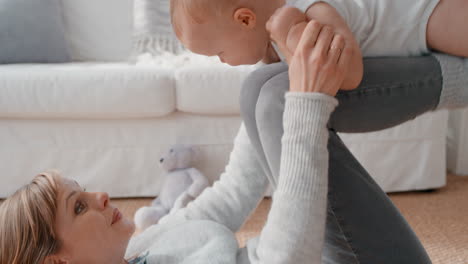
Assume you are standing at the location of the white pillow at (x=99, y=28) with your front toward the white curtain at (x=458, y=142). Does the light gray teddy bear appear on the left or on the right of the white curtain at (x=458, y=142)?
right

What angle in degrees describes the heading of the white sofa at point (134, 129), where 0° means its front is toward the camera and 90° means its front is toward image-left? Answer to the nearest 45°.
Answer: approximately 0°

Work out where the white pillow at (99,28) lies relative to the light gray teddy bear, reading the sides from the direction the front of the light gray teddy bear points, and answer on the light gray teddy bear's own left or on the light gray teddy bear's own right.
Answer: on the light gray teddy bear's own right

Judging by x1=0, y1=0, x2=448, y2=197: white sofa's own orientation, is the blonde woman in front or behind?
in front
